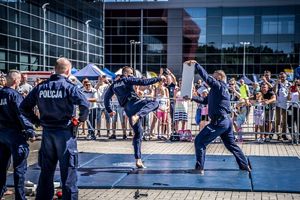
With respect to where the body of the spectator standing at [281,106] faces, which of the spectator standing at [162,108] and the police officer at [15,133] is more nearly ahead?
the police officer

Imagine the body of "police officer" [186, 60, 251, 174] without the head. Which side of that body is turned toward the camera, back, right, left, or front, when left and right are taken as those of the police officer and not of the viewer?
left

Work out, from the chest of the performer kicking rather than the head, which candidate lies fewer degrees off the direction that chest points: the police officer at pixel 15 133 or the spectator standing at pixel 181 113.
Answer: the spectator standing

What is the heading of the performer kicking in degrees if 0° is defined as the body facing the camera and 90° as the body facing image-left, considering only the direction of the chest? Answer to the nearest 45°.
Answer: approximately 225°

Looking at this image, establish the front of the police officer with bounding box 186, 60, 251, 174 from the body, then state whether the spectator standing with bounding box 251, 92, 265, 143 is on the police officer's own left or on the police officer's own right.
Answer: on the police officer's own right

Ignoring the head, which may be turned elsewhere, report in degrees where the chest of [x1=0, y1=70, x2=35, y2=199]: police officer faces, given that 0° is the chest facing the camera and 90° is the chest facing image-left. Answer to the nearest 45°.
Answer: approximately 225°

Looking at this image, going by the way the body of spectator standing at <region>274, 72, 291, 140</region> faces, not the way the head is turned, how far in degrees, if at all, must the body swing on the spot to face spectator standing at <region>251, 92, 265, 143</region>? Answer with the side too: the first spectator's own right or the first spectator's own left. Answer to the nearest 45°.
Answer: approximately 90° to the first spectator's own right

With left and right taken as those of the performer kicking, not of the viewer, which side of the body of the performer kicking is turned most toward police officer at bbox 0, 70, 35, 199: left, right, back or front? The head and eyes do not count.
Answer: back

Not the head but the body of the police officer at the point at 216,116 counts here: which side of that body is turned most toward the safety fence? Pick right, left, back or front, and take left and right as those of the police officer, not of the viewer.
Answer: right

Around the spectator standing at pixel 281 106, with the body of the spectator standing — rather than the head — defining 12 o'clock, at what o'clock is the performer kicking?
The performer kicking is roughly at 1 o'clock from the spectator standing.

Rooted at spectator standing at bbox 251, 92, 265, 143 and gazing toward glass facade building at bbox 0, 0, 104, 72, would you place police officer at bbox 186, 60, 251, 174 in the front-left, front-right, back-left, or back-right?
back-left

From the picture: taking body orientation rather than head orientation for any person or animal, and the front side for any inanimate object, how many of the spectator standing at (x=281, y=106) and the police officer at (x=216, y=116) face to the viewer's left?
1

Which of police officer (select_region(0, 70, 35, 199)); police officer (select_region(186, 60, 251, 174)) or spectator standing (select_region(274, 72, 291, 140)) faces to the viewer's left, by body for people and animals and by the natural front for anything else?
police officer (select_region(186, 60, 251, 174))
